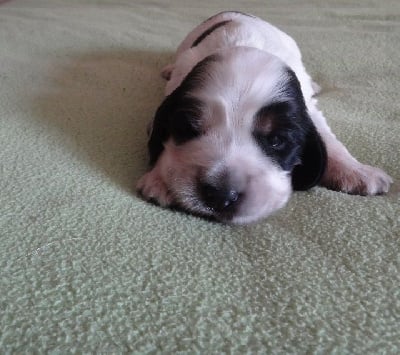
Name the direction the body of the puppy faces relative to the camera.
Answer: toward the camera
